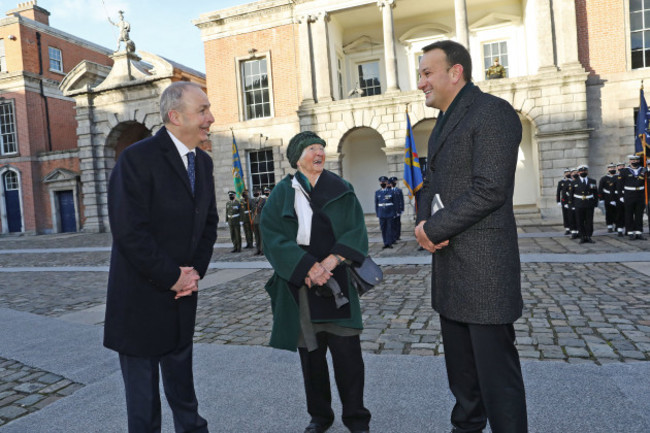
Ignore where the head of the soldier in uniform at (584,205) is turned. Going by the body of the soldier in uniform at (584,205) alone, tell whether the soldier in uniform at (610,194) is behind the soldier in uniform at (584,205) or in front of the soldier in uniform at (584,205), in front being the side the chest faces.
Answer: behind

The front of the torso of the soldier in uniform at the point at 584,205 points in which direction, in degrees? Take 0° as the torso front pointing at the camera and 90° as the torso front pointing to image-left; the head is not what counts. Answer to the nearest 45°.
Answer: approximately 0°

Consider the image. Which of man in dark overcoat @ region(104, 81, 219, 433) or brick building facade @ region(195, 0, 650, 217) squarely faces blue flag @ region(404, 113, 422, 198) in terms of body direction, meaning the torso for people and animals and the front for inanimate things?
the brick building facade

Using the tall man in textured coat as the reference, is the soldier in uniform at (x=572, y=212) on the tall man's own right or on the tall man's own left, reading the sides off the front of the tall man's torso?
on the tall man's own right

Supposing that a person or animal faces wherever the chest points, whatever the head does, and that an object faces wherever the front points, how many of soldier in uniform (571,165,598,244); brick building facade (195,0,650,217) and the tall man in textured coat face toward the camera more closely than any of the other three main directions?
2

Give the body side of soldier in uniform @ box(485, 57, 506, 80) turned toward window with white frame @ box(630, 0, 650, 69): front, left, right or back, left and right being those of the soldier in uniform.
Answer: left

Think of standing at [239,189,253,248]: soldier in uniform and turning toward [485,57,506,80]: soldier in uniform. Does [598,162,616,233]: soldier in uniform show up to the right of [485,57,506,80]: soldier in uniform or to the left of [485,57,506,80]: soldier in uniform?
right

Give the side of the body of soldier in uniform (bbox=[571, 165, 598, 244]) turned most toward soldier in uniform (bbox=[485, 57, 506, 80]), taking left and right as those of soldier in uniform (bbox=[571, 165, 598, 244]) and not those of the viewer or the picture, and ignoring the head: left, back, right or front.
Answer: back

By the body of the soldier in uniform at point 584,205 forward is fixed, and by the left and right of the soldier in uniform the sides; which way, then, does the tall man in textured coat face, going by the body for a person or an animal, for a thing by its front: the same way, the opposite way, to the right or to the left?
to the right

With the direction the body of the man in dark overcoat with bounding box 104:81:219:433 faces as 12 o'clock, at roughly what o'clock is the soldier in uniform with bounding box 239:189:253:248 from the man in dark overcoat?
The soldier in uniform is roughly at 8 o'clock from the man in dark overcoat.

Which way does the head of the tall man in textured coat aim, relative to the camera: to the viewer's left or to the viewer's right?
to the viewer's left
